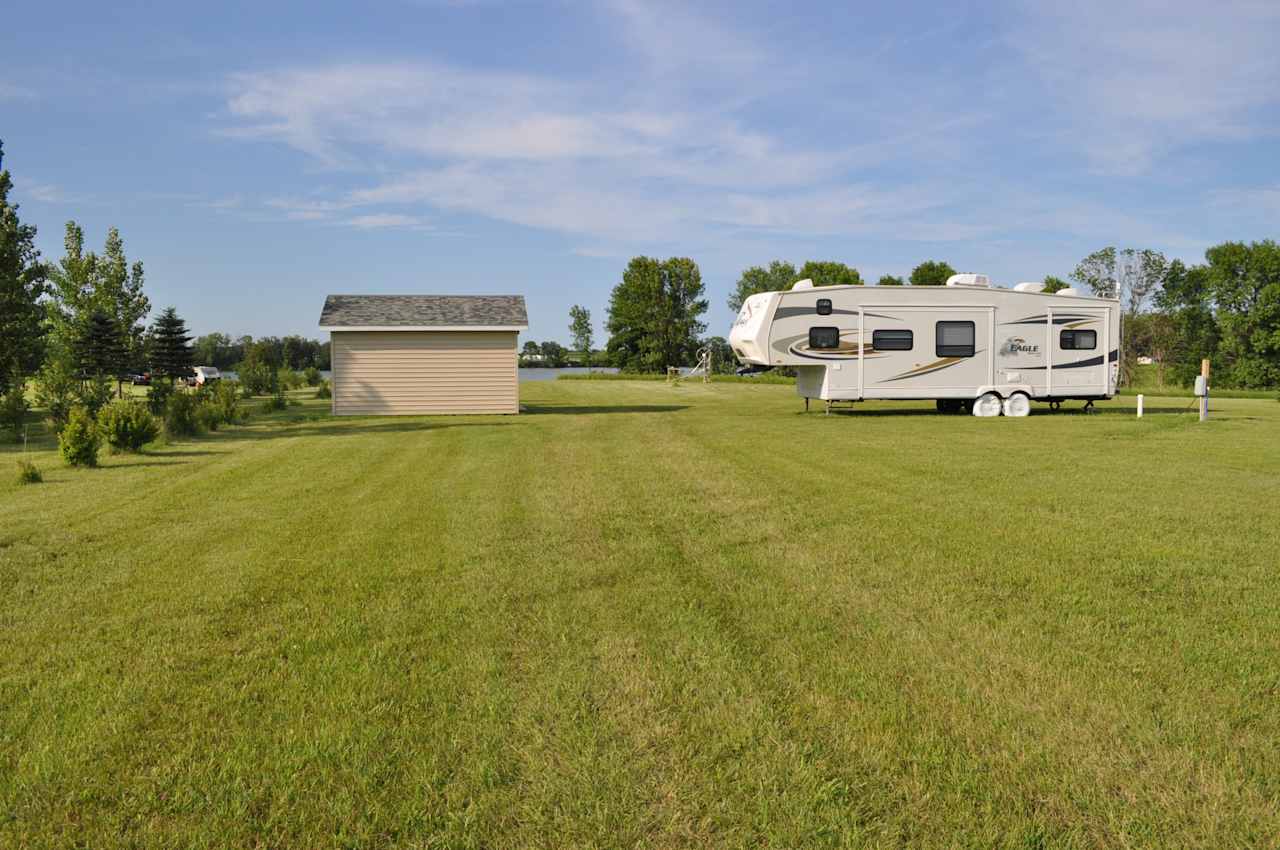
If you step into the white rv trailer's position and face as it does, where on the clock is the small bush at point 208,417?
The small bush is roughly at 11 o'clock from the white rv trailer.

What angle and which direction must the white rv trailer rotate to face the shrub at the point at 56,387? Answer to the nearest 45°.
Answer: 0° — it already faces it

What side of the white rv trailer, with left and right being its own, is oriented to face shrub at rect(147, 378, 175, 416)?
front

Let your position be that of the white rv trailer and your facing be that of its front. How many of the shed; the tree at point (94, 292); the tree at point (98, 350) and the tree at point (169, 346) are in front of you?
4

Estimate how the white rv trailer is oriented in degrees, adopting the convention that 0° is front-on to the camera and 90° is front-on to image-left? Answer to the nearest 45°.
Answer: approximately 90°

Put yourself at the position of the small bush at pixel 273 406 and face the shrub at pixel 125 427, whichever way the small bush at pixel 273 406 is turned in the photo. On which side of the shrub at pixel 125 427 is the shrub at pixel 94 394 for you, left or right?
right

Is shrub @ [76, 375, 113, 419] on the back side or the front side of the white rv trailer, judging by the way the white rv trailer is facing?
on the front side

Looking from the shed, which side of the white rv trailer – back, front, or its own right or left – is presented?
front

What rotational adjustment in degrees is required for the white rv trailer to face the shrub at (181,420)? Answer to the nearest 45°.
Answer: approximately 45° to its left

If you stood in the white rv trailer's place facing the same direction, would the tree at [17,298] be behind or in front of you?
in front

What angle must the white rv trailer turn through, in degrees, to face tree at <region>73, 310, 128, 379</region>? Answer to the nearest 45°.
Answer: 0° — it already faces it
